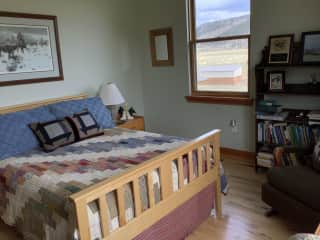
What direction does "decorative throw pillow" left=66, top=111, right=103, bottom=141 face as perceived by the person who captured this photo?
facing the viewer and to the right of the viewer

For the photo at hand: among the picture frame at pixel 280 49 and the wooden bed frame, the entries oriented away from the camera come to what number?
0

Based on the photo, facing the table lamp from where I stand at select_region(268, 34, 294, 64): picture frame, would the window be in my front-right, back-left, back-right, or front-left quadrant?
front-right

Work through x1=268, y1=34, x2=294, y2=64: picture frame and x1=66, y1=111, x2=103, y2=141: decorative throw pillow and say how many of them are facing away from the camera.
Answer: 0

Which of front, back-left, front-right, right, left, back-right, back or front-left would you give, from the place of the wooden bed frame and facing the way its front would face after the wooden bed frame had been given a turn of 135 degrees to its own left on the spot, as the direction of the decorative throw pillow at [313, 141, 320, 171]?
right

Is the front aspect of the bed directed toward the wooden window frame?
no

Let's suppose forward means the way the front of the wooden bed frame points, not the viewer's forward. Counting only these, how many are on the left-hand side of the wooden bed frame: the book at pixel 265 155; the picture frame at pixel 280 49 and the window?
3

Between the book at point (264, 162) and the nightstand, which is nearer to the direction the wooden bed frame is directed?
the book

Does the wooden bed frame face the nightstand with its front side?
no

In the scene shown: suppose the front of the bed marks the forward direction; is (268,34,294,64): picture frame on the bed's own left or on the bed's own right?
on the bed's own left

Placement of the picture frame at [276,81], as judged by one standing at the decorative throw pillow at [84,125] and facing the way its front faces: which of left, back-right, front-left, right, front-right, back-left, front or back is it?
front-left

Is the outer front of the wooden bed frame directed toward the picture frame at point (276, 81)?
no

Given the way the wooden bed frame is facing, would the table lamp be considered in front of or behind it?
behind

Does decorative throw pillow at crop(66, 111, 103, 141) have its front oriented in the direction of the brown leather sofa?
yes

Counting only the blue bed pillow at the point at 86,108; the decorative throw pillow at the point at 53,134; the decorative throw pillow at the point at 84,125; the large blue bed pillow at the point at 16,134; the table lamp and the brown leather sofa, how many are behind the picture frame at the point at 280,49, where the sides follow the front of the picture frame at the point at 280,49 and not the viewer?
0

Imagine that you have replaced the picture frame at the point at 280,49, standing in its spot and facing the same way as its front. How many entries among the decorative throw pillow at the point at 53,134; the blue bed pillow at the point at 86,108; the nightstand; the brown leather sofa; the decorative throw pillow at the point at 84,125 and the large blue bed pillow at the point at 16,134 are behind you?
0
